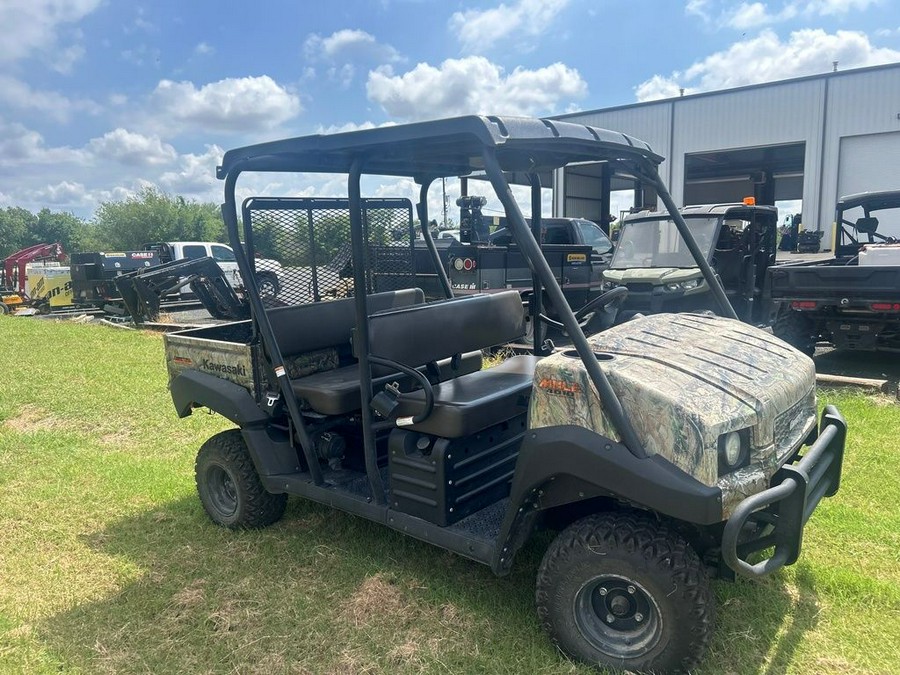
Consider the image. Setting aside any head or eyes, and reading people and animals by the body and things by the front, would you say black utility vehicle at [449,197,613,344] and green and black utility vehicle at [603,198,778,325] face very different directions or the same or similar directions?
very different directions

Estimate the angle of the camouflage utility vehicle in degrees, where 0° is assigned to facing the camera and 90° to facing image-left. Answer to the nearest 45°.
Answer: approximately 315°

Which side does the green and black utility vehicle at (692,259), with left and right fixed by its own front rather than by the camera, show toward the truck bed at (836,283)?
left

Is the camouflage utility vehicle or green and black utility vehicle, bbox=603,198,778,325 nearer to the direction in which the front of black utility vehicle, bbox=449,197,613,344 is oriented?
the green and black utility vehicle

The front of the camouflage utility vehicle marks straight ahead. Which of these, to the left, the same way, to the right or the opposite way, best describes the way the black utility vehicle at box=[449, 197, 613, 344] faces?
to the left

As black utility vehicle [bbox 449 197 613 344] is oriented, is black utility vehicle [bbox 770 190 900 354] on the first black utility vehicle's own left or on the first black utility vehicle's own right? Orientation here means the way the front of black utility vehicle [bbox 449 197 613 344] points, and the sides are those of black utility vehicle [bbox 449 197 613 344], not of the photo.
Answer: on the first black utility vehicle's own right

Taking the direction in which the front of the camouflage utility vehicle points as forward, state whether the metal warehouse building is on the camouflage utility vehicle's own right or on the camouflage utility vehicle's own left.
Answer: on the camouflage utility vehicle's own left

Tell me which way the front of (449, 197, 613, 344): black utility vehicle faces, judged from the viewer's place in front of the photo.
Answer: facing away from the viewer and to the right of the viewer

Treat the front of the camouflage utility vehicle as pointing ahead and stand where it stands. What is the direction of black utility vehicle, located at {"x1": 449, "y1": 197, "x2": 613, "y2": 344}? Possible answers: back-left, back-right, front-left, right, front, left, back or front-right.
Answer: back-left

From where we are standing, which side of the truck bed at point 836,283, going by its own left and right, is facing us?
back

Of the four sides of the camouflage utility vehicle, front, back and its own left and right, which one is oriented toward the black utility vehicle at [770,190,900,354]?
left
